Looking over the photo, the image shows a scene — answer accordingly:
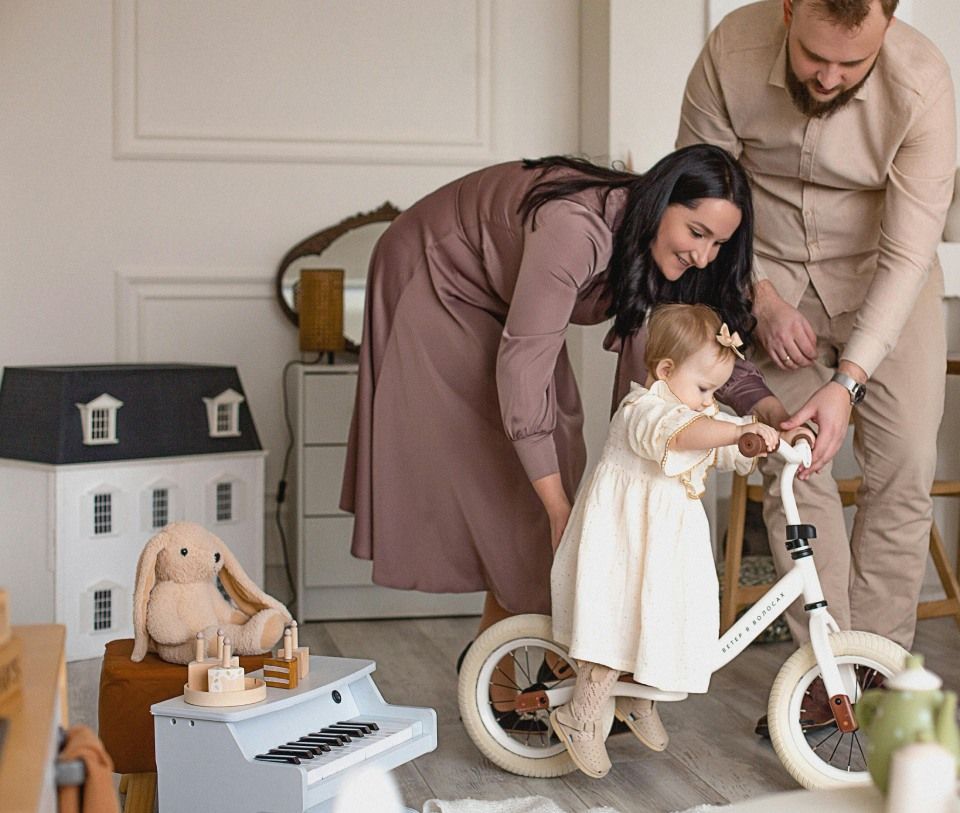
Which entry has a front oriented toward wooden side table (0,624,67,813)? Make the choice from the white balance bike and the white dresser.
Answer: the white dresser

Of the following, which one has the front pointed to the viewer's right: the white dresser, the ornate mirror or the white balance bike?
the white balance bike

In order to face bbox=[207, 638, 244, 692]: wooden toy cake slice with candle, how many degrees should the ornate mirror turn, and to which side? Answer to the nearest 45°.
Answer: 0° — it already faces it

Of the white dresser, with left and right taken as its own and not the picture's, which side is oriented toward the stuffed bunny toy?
front

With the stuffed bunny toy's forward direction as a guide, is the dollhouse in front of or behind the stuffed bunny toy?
behind

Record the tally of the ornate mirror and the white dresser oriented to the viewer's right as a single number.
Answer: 0

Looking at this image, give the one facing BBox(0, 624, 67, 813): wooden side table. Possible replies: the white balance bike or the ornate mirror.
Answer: the ornate mirror

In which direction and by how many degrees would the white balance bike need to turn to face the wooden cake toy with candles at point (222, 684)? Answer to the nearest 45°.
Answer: approximately 135° to its right

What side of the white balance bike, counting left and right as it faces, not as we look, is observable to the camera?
right

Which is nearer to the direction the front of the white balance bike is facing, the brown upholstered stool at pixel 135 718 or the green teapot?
the green teapot

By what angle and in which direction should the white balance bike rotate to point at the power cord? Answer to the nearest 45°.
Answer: approximately 135° to its left

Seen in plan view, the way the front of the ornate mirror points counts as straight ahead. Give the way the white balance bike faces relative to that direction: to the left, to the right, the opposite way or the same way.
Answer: to the left
